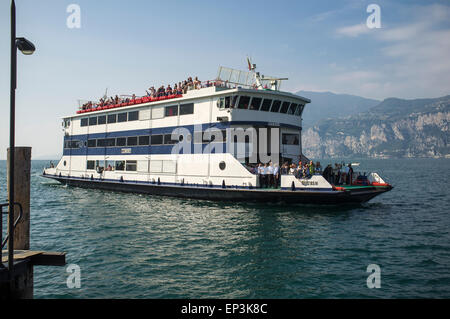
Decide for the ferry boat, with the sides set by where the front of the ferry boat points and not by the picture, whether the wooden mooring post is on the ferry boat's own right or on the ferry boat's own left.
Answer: on the ferry boat's own right

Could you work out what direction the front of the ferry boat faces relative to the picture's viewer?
facing the viewer and to the right of the viewer
